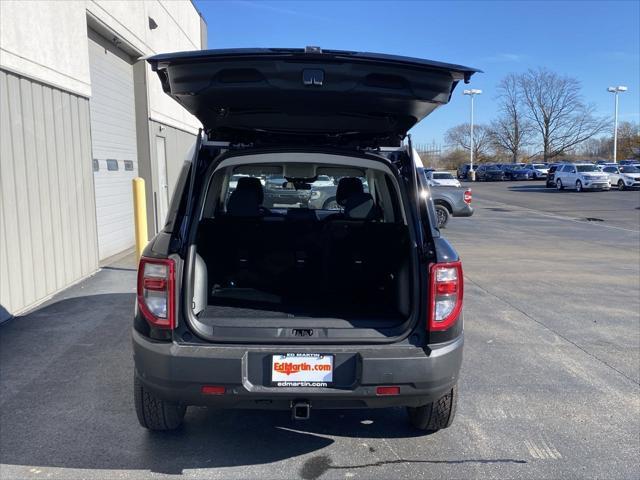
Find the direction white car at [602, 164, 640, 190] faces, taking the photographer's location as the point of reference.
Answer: facing the viewer and to the right of the viewer

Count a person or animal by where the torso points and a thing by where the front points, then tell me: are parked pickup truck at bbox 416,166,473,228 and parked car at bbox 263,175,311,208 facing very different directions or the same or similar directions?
very different directions

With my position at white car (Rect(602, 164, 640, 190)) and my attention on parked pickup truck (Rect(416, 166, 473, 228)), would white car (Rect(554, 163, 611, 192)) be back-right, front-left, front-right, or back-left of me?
front-right

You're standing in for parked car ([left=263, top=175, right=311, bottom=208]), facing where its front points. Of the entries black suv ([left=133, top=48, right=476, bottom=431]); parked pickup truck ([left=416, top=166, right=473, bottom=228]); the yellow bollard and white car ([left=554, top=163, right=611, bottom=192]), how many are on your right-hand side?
0

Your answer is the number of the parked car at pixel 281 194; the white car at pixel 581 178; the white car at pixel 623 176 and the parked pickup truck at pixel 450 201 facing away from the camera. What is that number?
0

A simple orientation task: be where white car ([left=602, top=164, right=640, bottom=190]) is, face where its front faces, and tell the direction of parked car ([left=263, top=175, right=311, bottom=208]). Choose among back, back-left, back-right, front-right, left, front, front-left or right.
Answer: front-right

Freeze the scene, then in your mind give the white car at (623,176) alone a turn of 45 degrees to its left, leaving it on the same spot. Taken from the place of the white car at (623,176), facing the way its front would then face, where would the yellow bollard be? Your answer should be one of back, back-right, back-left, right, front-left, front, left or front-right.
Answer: right

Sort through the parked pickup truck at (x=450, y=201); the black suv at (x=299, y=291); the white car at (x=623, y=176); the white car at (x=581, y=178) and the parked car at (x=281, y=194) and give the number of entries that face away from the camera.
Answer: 1

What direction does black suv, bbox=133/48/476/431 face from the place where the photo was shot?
facing away from the viewer

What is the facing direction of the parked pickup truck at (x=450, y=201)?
to the viewer's left

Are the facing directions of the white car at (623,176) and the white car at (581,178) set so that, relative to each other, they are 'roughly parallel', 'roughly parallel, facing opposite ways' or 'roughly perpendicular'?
roughly parallel
